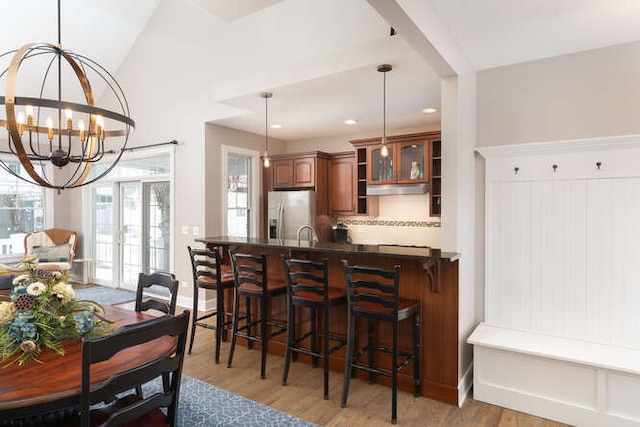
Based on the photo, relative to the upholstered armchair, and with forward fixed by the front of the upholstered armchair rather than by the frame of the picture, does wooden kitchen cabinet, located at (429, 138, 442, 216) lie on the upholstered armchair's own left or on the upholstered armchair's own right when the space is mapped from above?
on the upholstered armchair's own left

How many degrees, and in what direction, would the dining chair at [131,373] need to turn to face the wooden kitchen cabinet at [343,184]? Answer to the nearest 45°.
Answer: approximately 90° to its right

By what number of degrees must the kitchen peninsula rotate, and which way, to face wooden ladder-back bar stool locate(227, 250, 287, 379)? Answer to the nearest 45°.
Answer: approximately 45° to its right

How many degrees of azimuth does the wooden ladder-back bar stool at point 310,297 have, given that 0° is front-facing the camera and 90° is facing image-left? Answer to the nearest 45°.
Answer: approximately 225°

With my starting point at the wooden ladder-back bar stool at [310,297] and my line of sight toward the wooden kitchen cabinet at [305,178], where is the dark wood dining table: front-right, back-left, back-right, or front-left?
back-left

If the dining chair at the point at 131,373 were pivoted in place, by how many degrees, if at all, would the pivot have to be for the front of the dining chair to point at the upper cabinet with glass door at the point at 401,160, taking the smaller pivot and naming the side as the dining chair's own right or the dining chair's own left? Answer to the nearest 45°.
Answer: approximately 90° to the dining chair's own right

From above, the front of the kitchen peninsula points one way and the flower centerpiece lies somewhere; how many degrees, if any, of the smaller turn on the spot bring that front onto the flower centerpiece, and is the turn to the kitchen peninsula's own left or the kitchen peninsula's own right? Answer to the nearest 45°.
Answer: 0° — it already faces it

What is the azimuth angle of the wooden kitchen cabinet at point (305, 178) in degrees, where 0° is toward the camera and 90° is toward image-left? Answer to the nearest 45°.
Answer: approximately 45°

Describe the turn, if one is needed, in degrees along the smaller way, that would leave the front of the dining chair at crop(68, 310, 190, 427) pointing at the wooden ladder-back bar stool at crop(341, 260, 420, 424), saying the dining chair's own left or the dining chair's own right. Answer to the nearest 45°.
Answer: approximately 135° to the dining chair's own right

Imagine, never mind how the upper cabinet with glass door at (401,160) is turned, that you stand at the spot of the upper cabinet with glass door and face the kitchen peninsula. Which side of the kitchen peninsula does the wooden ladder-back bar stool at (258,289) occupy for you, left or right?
right

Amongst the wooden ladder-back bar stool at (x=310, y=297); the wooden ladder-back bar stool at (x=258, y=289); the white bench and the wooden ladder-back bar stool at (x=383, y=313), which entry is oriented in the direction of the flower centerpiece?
the white bench
